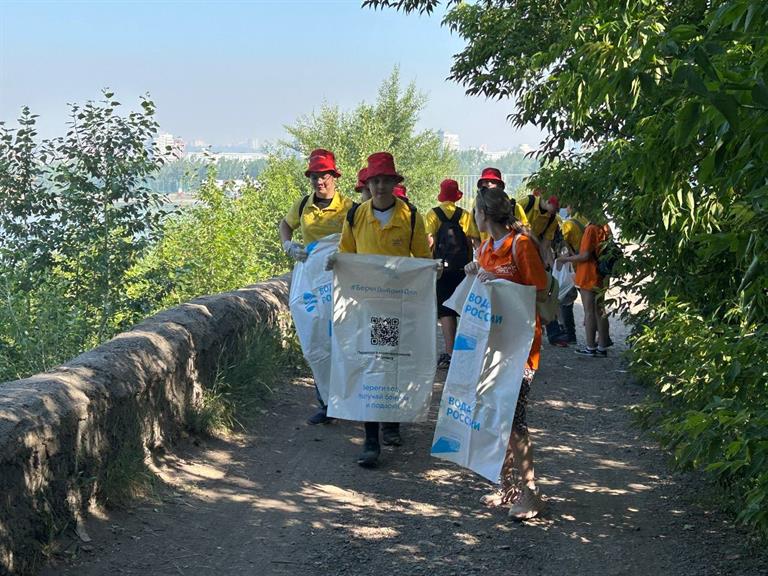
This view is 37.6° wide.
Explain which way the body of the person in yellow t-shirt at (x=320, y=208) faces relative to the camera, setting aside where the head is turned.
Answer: toward the camera

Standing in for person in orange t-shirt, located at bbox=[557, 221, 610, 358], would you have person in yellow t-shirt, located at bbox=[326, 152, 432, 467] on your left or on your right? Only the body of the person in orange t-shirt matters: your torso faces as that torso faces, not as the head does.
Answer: on your left

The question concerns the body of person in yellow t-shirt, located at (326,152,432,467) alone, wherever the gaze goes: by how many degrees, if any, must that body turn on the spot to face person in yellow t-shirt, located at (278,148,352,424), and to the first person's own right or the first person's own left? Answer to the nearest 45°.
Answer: approximately 135° to the first person's own right

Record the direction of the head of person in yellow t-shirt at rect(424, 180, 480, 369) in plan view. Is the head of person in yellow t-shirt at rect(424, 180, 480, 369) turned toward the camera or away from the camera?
away from the camera

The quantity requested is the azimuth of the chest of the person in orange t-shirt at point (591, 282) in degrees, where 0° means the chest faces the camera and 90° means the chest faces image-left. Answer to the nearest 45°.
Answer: approximately 90°

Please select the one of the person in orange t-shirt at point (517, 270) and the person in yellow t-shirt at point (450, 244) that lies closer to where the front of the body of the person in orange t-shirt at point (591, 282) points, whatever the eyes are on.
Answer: the person in yellow t-shirt

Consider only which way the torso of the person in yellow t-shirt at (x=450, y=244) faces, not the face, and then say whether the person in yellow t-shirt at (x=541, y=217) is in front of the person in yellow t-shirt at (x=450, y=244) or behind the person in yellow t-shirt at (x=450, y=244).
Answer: in front

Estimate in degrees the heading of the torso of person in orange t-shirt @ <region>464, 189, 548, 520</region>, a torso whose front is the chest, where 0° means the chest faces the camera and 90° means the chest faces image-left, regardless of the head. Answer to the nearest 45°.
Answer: approximately 45°

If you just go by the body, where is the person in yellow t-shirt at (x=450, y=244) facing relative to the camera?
away from the camera

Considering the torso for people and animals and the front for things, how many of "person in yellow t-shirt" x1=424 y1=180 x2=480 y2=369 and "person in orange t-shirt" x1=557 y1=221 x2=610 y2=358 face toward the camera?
0

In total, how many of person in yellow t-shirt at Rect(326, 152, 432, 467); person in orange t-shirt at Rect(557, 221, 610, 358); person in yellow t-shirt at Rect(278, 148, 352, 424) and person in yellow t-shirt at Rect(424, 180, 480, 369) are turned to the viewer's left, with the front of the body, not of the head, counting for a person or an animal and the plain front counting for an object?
1

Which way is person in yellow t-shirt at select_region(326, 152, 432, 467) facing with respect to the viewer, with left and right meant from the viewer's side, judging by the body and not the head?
facing the viewer

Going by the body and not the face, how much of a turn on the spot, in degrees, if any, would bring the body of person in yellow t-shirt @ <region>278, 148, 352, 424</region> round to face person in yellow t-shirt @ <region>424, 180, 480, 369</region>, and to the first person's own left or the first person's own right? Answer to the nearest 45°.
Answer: approximately 135° to the first person's own left
